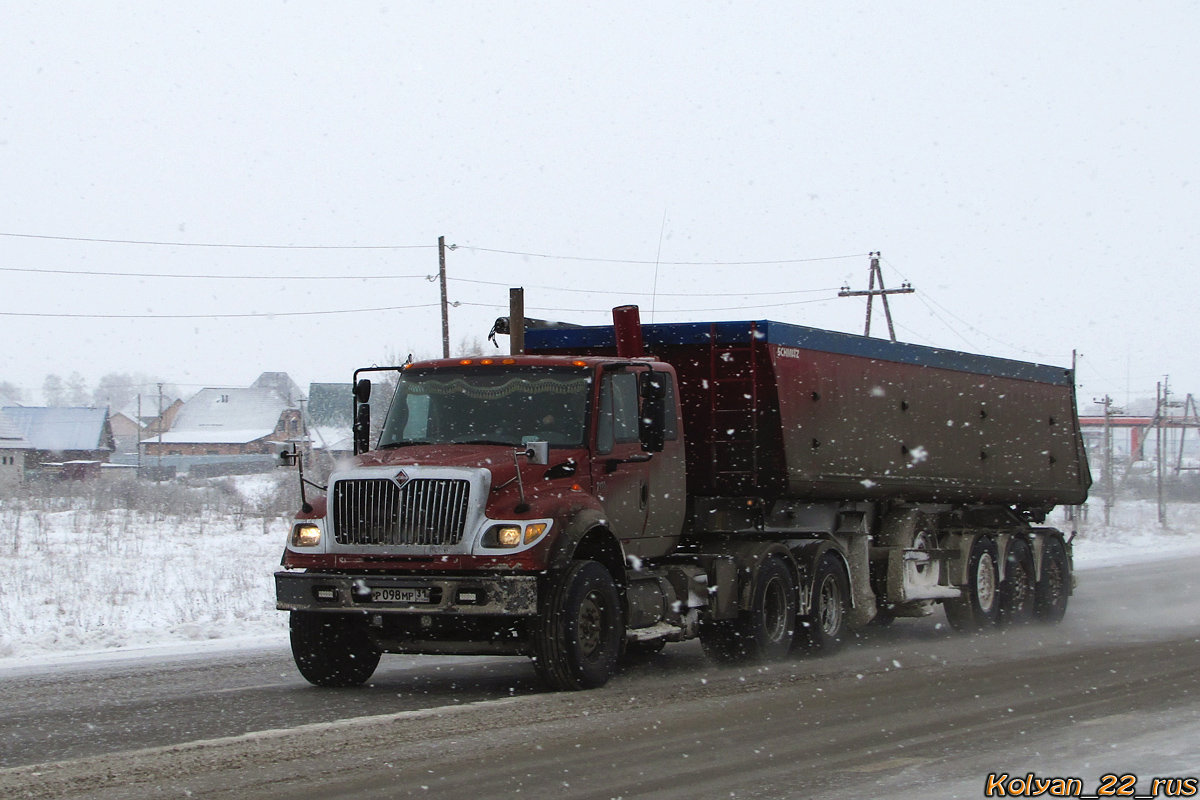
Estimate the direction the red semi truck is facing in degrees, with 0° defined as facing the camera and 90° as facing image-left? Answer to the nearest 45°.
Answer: approximately 45°

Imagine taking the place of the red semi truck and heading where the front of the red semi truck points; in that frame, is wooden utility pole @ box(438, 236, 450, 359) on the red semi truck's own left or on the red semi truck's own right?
on the red semi truck's own right
